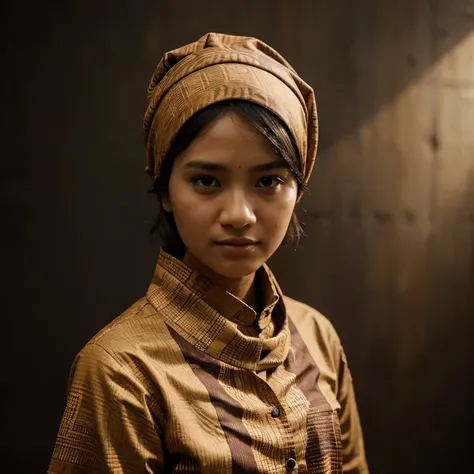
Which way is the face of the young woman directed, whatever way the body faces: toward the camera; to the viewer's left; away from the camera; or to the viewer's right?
toward the camera

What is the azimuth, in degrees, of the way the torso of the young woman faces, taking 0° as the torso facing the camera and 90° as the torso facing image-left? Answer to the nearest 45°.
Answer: approximately 315°
